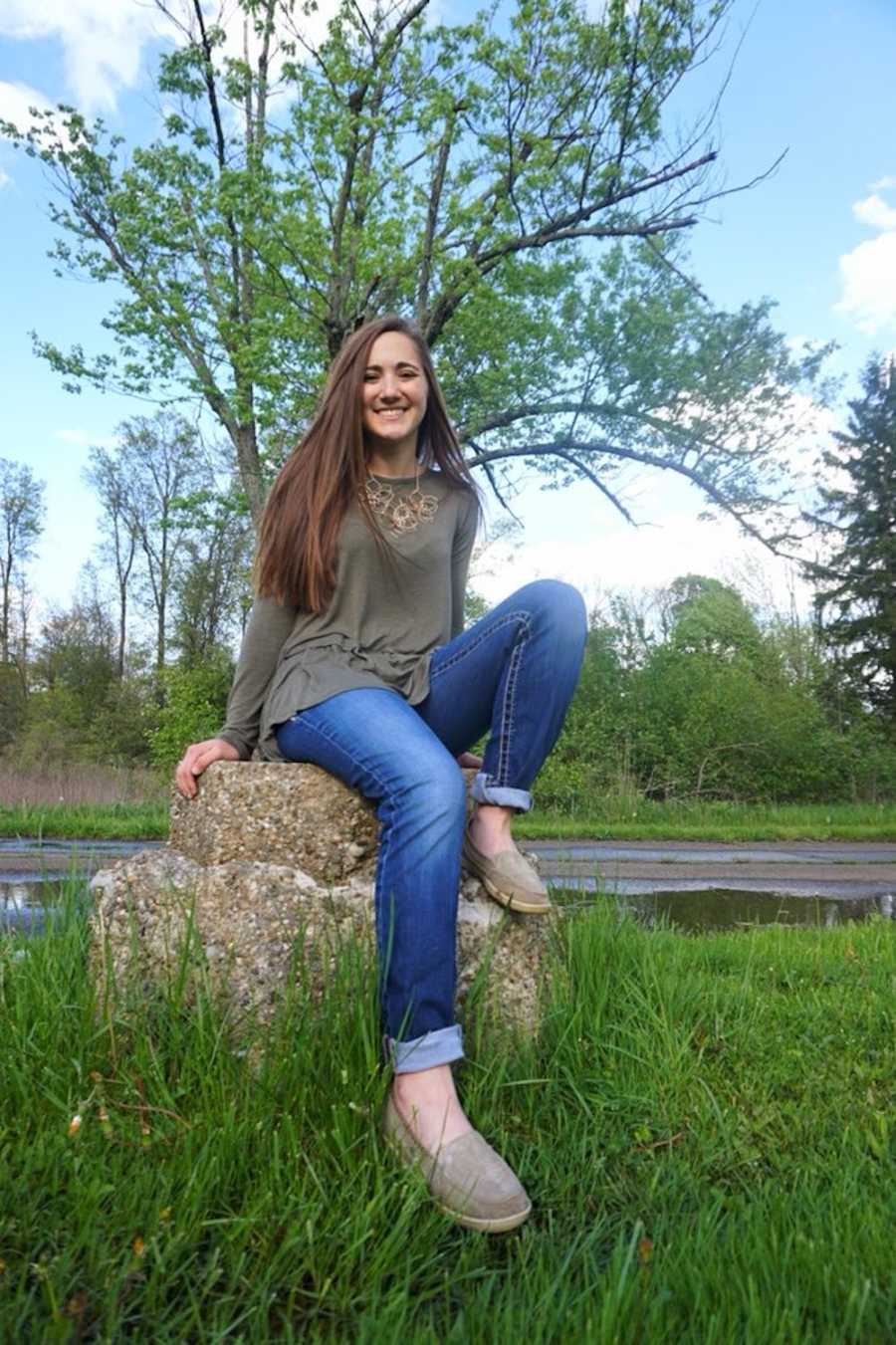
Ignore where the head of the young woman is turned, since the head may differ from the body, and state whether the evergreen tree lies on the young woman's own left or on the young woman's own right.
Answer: on the young woman's own left

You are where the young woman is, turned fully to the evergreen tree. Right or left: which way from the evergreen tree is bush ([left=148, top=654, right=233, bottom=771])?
left

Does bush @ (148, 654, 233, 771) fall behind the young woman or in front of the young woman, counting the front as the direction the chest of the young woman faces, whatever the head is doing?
behind

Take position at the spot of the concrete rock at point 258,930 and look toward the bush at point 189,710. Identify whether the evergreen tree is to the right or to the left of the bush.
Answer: right

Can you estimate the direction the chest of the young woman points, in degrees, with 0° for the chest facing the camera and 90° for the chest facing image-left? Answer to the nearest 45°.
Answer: approximately 315°

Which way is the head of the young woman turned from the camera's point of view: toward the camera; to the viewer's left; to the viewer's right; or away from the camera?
toward the camera
